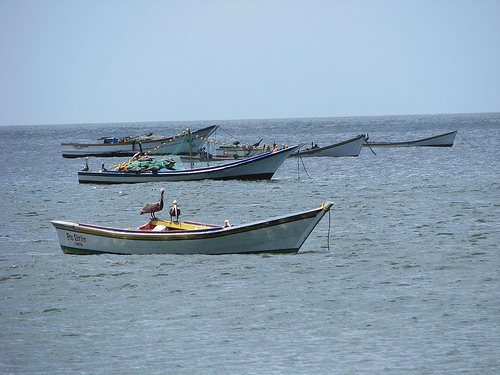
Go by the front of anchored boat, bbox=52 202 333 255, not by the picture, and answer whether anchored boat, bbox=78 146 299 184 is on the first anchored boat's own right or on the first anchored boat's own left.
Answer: on the first anchored boat's own left

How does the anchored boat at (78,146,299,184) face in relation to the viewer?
to the viewer's right

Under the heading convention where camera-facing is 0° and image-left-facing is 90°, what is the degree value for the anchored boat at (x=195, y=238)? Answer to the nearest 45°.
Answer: approximately 270°

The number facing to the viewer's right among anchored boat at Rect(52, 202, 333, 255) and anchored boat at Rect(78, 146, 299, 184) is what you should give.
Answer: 2

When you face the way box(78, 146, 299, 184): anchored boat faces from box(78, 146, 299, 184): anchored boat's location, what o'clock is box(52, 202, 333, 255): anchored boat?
box(52, 202, 333, 255): anchored boat is roughly at 3 o'clock from box(78, 146, 299, 184): anchored boat.
